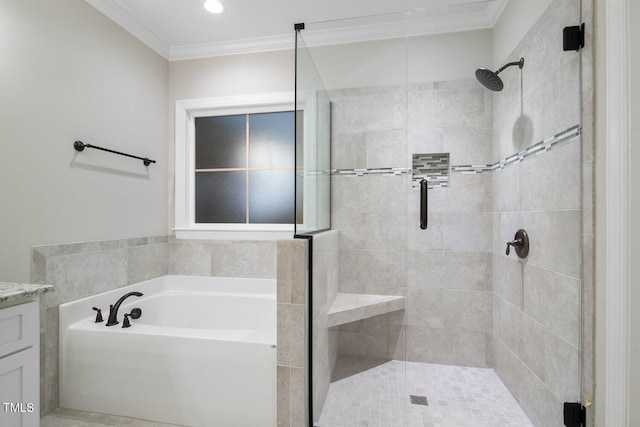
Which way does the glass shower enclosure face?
toward the camera

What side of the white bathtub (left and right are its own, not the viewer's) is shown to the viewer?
front

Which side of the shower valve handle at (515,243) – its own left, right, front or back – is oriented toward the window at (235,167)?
front

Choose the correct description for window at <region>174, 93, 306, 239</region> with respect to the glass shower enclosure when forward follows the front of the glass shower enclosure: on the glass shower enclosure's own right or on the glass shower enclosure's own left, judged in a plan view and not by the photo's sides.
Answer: on the glass shower enclosure's own right

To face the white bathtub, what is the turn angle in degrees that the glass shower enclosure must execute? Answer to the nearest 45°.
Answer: approximately 90° to its right

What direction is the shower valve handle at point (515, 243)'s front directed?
to the viewer's left

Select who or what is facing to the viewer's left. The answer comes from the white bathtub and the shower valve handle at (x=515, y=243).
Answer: the shower valve handle

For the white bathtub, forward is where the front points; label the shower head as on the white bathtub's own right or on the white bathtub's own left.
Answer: on the white bathtub's own left

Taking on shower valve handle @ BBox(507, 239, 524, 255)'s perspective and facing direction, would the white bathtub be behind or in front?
in front

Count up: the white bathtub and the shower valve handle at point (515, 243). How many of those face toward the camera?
1

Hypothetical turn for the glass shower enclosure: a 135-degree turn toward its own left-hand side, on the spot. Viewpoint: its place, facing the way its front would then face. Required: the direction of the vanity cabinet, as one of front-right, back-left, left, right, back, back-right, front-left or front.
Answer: back

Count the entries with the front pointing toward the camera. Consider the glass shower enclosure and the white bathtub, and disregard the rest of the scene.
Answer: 2
